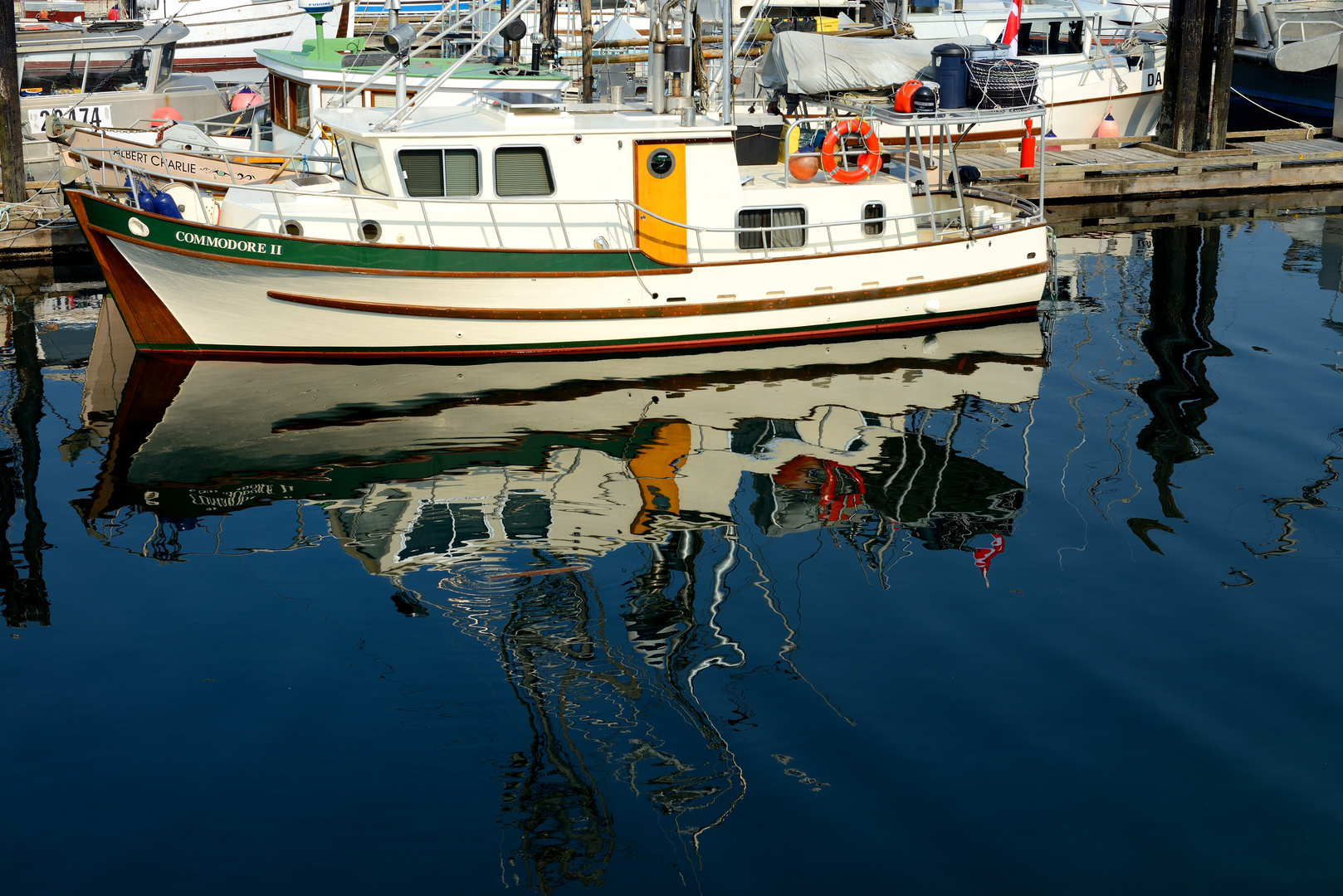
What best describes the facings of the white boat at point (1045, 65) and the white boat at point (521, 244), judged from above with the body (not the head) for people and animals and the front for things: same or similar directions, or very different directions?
very different directions

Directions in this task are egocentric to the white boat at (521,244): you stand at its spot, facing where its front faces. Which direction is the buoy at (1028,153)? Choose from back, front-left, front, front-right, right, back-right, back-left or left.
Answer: back-right

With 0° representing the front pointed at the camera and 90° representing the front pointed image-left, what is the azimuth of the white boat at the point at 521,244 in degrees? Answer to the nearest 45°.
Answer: approximately 90°

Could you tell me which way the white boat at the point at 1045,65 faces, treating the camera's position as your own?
facing to the right of the viewer

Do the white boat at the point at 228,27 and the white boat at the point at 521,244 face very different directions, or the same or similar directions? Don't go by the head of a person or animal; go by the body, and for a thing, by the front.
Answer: very different directions

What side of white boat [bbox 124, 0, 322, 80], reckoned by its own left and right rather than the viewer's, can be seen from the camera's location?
right

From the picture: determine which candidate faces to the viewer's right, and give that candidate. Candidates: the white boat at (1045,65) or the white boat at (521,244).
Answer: the white boat at (1045,65)

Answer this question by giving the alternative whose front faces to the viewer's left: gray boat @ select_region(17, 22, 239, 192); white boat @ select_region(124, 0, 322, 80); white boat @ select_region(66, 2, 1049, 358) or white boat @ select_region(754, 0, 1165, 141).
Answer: white boat @ select_region(66, 2, 1049, 358)
